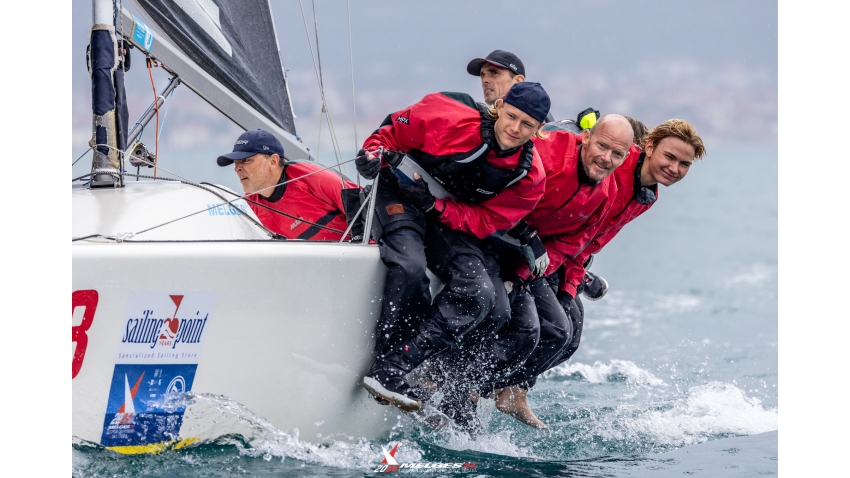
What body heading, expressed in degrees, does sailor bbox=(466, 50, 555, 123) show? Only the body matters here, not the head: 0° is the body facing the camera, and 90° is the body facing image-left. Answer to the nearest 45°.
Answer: approximately 45°

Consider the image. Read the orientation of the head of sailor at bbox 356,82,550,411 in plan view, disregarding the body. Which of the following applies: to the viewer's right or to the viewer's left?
to the viewer's left

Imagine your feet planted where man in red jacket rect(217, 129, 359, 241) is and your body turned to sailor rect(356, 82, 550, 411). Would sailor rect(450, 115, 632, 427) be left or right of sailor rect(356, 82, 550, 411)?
left

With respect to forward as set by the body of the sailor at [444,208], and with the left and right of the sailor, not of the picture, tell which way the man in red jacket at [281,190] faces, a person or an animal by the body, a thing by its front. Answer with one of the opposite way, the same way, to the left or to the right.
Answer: to the right

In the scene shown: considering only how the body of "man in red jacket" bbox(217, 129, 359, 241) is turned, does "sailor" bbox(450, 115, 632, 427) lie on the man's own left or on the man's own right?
on the man's own left

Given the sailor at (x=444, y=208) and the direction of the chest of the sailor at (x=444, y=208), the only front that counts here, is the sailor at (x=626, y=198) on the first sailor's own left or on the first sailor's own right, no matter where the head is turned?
on the first sailor's own left
